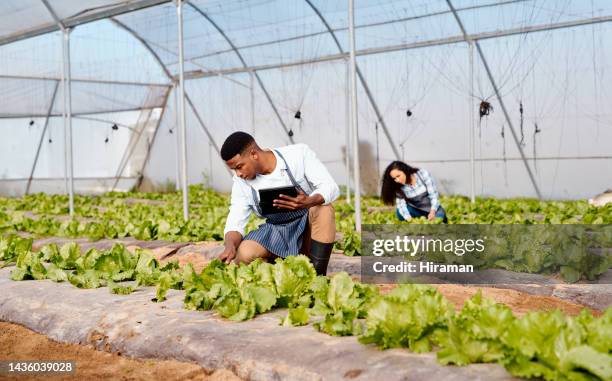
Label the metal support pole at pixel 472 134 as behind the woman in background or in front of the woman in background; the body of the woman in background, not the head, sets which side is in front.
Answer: behind

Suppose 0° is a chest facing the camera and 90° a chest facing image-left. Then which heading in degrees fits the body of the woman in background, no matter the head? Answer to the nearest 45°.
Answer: approximately 45°

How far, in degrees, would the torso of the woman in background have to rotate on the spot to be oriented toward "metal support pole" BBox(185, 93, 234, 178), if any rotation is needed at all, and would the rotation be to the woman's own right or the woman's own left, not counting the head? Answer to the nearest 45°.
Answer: approximately 90° to the woman's own right

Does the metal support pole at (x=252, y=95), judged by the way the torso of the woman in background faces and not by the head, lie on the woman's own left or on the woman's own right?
on the woman's own right

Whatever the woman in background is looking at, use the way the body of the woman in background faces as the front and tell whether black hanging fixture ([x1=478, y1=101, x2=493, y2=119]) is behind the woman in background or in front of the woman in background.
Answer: behind

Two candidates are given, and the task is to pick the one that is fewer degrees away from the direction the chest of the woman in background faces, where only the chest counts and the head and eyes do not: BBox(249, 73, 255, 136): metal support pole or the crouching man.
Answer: the crouching man
